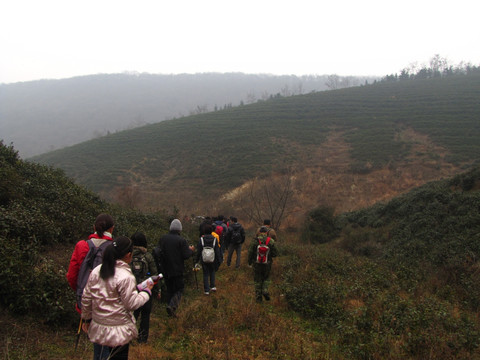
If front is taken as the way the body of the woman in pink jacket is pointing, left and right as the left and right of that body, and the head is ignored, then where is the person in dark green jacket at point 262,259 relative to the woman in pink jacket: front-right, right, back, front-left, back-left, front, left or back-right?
front

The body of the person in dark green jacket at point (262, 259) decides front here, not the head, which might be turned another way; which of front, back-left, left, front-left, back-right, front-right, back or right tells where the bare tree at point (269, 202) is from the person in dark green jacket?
front

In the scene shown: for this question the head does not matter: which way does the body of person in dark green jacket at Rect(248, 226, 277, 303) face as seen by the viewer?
away from the camera

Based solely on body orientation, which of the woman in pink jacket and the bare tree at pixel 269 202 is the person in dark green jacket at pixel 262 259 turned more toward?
the bare tree

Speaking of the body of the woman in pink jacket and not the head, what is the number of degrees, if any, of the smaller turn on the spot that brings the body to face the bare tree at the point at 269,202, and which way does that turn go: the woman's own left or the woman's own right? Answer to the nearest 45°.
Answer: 0° — they already face it

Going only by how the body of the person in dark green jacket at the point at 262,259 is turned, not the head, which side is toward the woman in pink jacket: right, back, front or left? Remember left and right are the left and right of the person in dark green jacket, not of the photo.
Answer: back

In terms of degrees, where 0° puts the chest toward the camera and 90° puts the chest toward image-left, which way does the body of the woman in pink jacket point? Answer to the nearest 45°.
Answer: approximately 225°

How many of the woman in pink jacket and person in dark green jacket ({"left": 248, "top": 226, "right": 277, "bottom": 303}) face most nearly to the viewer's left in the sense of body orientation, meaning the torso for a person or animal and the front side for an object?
0
